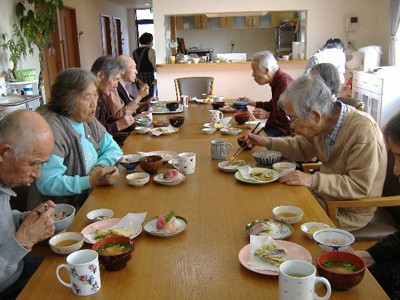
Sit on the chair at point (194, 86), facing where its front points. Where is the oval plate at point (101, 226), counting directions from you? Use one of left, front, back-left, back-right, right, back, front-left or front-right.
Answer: front

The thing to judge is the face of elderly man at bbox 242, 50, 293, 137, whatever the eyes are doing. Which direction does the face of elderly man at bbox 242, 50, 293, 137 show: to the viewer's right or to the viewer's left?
to the viewer's left

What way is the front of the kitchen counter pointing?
toward the camera

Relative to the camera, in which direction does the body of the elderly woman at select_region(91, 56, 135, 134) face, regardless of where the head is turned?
to the viewer's right

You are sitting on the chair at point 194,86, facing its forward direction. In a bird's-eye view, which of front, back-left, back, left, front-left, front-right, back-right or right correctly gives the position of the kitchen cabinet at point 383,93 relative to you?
left

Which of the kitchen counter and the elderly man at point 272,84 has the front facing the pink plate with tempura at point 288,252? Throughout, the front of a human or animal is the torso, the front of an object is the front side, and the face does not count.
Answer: the kitchen counter

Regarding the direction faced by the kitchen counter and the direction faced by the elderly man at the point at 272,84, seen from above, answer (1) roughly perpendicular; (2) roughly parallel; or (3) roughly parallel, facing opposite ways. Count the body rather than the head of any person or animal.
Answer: roughly perpendicular

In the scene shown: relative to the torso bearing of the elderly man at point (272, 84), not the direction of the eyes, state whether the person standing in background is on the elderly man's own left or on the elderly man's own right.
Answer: on the elderly man's own right

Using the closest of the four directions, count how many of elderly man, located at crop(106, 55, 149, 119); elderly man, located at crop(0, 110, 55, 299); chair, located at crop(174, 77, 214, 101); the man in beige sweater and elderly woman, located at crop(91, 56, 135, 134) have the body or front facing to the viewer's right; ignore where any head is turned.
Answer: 3

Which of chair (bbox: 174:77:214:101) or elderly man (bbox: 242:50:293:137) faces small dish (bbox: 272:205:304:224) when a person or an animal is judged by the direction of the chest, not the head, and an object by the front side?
the chair

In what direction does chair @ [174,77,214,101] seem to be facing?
toward the camera

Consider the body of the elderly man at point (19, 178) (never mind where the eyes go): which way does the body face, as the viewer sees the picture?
to the viewer's right

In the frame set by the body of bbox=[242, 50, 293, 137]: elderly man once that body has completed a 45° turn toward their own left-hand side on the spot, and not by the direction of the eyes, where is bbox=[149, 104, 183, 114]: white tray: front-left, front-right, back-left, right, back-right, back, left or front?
front-right

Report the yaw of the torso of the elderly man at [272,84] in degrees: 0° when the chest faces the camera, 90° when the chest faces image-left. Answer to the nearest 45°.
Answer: approximately 90°

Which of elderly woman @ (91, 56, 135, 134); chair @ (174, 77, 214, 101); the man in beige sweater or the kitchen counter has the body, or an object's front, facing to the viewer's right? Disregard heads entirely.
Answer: the elderly woman

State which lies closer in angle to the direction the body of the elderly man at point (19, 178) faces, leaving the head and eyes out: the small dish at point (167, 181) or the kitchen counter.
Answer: the small dish

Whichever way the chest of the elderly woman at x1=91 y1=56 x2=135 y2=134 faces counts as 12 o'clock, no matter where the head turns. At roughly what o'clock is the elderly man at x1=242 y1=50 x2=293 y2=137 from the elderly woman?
The elderly man is roughly at 12 o'clock from the elderly woman.

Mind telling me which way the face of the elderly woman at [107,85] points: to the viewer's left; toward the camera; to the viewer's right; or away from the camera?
to the viewer's right

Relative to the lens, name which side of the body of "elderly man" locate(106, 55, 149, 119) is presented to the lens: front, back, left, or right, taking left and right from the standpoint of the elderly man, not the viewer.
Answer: right

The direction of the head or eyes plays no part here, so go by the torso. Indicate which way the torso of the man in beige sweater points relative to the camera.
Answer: to the viewer's left

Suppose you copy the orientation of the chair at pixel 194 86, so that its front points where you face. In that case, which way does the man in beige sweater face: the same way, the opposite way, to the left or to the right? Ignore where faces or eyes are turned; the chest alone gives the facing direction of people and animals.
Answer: to the right
